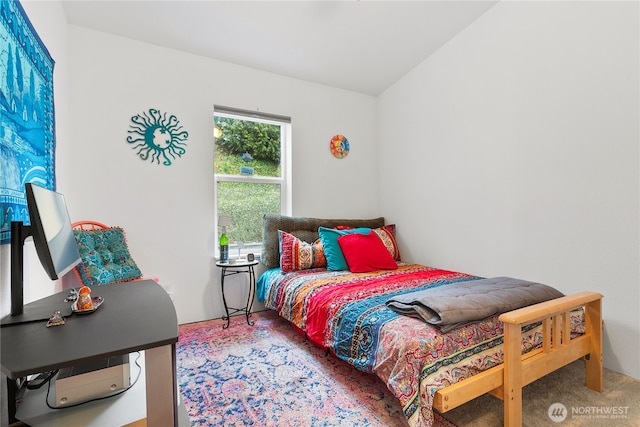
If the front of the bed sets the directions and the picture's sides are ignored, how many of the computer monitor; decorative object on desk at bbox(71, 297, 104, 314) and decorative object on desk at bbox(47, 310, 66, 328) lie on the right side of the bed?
3

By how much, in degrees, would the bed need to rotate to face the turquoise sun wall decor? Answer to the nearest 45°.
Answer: approximately 135° to its right

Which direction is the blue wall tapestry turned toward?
to the viewer's right

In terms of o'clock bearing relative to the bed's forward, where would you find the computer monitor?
The computer monitor is roughly at 3 o'clock from the bed.

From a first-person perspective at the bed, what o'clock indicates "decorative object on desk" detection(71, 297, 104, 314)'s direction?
The decorative object on desk is roughly at 3 o'clock from the bed.

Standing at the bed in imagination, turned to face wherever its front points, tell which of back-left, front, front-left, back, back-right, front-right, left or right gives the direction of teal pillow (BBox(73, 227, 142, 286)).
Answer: back-right

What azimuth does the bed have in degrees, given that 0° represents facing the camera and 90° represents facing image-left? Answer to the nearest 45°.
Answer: approximately 315°

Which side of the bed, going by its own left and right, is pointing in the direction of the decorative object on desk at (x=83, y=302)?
right
